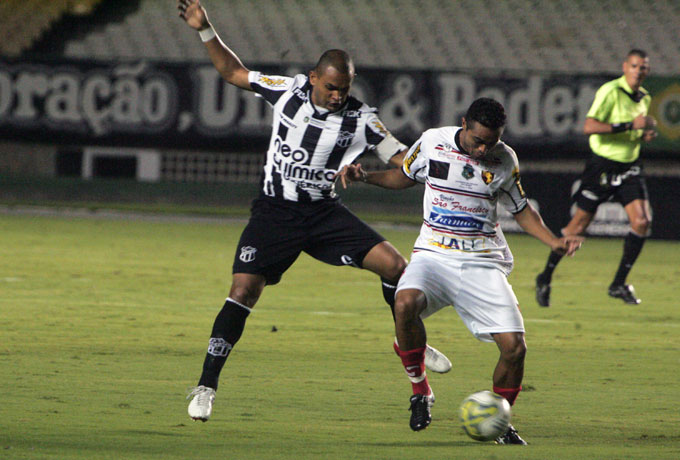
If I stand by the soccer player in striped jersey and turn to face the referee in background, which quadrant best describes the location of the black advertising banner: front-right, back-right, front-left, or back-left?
front-left

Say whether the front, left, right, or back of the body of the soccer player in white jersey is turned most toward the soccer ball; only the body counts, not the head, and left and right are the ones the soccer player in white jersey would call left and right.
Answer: front

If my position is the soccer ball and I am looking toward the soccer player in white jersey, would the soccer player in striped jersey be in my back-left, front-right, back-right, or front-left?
front-left

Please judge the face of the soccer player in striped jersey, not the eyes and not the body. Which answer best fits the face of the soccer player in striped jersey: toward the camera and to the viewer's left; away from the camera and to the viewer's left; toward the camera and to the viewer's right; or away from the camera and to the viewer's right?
toward the camera and to the viewer's right

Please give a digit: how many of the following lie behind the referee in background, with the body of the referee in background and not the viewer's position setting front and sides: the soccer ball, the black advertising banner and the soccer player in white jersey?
1

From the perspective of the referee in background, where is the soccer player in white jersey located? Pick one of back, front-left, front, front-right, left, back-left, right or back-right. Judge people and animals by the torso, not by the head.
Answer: front-right

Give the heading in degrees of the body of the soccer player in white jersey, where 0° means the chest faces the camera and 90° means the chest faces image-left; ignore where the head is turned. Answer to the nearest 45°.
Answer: approximately 0°

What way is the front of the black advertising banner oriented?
toward the camera

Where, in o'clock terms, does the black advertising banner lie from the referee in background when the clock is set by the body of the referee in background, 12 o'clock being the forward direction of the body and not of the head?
The black advertising banner is roughly at 6 o'clock from the referee in background.

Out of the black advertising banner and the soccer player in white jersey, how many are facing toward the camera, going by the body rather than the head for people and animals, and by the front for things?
2

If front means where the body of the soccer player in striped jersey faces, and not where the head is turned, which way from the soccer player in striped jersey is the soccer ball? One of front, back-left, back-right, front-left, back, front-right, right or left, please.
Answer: front-left
